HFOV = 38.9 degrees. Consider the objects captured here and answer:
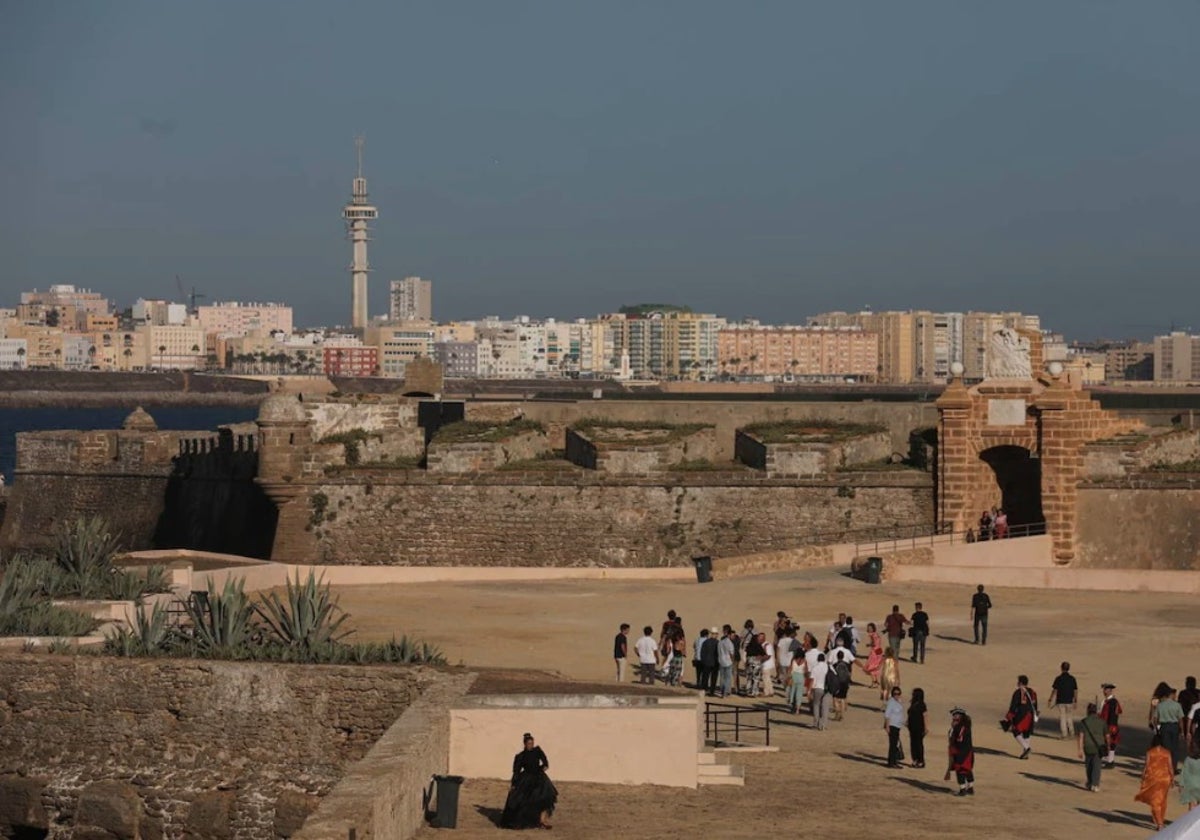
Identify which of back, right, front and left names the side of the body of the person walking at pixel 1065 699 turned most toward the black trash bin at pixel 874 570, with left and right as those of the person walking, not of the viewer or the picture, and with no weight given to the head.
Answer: front

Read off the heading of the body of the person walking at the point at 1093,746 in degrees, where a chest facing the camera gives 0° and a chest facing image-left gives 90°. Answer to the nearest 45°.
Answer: approximately 180°

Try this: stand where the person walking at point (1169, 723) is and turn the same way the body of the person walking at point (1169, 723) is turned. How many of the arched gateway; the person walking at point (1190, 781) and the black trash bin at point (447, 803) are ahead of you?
1

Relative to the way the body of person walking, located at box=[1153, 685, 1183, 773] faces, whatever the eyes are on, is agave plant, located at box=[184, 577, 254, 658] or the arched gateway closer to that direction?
the arched gateway

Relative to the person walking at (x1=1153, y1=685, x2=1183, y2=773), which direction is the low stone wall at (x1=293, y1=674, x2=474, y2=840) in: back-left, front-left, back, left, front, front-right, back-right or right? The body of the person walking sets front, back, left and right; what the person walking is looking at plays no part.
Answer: back-left

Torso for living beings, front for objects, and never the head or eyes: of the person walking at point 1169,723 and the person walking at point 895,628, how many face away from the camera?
2

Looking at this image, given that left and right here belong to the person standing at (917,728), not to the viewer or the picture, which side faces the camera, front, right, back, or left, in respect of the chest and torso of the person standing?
back

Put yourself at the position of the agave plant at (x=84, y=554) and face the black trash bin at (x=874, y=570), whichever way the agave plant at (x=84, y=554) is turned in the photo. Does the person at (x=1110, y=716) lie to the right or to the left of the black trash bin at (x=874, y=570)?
right

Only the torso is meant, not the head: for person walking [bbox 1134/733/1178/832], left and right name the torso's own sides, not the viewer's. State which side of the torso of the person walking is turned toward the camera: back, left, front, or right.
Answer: back

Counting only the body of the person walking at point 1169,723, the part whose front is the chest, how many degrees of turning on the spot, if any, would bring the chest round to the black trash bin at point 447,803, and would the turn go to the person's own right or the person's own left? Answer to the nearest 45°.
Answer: approximately 135° to the person's own left

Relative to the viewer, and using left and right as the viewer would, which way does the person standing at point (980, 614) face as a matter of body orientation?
facing away from the viewer

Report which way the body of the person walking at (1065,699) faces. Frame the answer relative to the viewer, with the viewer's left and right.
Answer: facing away from the viewer

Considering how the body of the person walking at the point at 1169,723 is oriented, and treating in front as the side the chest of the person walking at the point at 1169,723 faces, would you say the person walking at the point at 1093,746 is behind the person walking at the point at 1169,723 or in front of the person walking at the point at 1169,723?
behind

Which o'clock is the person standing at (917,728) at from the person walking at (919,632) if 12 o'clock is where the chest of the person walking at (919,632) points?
the person standing at (917,728) is roughly at 6 o'clock from the person walking at (919,632).

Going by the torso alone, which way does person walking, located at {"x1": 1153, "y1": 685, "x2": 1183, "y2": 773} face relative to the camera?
away from the camera

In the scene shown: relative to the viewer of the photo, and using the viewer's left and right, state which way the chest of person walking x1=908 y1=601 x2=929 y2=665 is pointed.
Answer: facing away from the viewer
